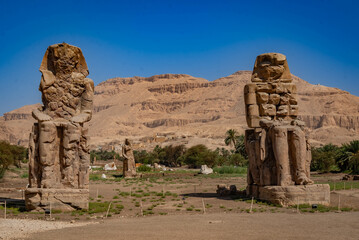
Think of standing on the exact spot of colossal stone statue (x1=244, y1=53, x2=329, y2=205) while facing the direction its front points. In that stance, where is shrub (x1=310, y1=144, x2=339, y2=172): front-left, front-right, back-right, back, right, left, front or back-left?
back-left

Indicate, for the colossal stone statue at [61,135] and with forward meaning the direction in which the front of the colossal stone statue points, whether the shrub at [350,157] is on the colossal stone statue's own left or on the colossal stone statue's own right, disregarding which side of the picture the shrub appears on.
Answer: on the colossal stone statue's own left

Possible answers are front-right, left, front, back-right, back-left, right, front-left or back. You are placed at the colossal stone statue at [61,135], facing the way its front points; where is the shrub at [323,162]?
back-left

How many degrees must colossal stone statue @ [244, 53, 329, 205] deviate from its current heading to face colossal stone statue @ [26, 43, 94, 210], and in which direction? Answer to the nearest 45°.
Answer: approximately 90° to its right

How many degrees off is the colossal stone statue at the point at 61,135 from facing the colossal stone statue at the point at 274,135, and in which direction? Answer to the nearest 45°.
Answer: approximately 90° to its left

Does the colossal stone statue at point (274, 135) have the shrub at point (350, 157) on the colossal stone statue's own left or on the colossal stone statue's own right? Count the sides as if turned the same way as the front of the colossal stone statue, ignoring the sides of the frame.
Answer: on the colossal stone statue's own left

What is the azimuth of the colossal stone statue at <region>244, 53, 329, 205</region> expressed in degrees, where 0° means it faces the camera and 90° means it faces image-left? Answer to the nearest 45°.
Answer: approximately 315°

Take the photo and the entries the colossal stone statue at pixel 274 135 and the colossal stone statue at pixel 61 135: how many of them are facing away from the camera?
0

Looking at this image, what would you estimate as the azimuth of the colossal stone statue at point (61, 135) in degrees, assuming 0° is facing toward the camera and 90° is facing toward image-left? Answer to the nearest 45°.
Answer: approximately 0°

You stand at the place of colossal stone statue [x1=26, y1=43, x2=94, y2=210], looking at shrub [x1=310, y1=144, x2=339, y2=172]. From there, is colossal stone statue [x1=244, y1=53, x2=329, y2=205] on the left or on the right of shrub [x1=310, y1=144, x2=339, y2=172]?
right
